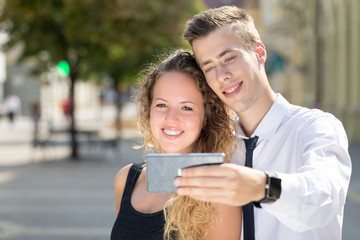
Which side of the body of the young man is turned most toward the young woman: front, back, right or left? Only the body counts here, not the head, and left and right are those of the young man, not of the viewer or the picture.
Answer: right

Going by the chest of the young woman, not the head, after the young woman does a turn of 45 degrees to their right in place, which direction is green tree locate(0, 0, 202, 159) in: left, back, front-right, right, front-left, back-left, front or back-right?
right

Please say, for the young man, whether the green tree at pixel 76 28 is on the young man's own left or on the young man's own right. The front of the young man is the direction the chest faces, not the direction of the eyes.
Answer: on the young man's own right

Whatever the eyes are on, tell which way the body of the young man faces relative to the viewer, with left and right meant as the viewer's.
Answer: facing the viewer and to the left of the viewer

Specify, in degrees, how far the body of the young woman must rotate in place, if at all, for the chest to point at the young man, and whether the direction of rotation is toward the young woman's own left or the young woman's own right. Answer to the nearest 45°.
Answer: approximately 90° to the young woman's own left

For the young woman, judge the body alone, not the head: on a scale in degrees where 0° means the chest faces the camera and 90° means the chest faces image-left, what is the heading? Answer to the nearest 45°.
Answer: approximately 45°

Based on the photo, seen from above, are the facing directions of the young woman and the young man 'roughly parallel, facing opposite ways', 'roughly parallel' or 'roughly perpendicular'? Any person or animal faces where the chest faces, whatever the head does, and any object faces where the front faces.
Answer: roughly parallel

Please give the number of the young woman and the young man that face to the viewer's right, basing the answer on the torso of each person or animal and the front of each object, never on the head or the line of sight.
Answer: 0

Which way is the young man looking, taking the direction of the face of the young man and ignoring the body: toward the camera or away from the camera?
toward the camera
